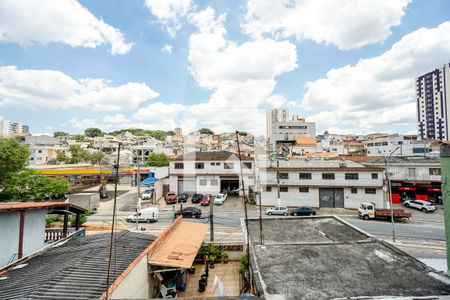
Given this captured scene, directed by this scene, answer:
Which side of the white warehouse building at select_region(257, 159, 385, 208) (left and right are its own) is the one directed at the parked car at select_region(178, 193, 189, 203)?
right

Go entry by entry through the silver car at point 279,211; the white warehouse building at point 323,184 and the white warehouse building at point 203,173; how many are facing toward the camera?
2

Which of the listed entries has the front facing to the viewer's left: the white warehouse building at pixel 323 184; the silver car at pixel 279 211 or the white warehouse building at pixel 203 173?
the silver car

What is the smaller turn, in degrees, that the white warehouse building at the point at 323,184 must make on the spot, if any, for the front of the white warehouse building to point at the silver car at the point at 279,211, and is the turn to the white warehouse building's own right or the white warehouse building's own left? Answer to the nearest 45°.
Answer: approximately 45° to the white warehouse building's own right

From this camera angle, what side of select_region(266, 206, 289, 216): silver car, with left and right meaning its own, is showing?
left
